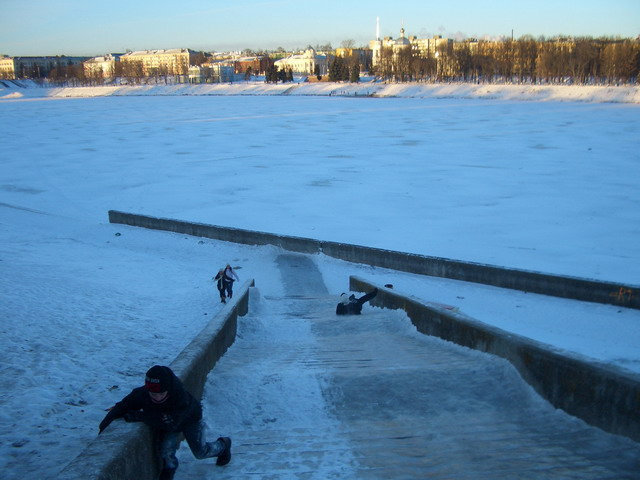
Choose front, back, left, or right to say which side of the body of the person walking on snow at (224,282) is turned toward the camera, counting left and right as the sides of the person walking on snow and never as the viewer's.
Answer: front

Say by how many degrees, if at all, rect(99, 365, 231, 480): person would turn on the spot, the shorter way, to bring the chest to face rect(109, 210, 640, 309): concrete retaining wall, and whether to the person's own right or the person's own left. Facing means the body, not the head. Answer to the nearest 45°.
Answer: approximately 180°

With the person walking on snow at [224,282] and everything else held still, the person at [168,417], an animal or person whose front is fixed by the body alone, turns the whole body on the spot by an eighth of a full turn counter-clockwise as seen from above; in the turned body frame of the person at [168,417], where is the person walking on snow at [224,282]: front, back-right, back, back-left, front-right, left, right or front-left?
back

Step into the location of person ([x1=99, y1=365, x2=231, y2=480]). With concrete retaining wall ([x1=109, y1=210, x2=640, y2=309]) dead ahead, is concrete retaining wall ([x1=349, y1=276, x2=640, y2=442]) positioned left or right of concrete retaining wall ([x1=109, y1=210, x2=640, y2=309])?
right

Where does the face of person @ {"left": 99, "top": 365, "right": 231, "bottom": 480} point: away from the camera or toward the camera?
toward the camera

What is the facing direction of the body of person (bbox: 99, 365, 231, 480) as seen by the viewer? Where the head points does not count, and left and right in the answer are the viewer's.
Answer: facing the viewer and to the left of the viewer

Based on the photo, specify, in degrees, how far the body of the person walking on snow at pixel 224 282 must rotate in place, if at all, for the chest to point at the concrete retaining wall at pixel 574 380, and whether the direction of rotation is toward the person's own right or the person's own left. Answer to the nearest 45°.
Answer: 0° — they already face it

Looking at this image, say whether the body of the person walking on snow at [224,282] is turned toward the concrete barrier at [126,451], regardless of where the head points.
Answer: yes
